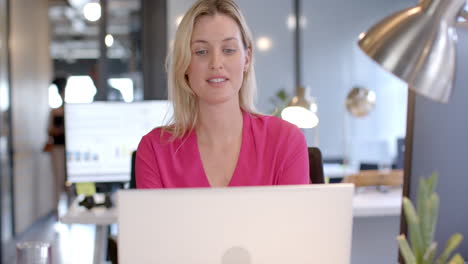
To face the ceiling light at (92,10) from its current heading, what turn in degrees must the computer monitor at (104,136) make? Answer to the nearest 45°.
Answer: approximately 180°

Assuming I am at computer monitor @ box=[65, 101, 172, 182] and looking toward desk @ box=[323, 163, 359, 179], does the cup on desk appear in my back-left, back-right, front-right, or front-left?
back-right

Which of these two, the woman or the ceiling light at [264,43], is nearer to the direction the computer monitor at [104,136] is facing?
the woman

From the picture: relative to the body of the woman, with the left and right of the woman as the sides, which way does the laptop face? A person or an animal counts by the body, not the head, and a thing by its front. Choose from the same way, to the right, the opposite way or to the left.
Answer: the opposite way

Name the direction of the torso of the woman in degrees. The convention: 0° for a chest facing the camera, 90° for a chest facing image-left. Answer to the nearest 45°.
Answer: approximately 0°

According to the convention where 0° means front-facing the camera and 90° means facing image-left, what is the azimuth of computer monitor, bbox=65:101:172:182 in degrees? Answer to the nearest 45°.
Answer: approximately 0°

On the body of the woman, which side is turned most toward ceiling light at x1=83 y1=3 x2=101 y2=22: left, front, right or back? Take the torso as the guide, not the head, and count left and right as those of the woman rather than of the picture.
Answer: back

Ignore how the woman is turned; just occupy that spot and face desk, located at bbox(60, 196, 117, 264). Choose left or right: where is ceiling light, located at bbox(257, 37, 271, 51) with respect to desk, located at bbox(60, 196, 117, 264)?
right

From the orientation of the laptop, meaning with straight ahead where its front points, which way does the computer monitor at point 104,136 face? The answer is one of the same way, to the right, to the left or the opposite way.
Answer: the opposite way

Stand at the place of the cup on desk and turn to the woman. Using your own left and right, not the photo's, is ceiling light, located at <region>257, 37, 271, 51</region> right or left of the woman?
left

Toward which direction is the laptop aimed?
away from the camera

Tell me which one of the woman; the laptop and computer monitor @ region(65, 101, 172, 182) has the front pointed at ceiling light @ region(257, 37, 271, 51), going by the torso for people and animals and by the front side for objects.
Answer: the laptop

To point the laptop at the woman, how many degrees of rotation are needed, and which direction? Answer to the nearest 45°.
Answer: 0° — it already faces them
